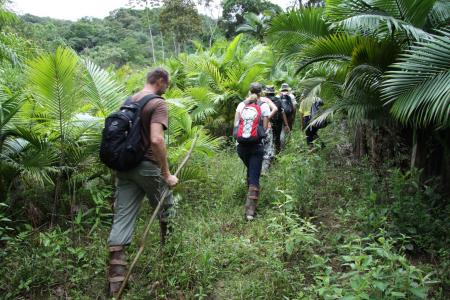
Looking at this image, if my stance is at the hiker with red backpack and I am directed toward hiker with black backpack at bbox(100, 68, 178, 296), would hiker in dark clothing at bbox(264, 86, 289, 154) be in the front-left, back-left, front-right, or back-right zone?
back-right

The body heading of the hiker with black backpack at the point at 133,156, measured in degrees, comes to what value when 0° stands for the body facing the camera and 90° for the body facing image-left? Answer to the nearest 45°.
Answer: approximately 225°

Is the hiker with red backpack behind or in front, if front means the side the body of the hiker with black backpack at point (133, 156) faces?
in front

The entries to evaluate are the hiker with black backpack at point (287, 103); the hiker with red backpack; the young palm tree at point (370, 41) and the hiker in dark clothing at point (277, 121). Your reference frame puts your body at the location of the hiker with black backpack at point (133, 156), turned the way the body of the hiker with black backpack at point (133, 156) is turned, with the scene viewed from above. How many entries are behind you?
0

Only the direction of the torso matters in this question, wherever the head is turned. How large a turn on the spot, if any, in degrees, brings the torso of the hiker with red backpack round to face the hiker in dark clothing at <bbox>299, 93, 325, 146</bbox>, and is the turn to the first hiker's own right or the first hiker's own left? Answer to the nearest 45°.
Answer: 0° — they already face them

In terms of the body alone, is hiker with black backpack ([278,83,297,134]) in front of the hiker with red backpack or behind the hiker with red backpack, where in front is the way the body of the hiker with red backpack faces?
in front

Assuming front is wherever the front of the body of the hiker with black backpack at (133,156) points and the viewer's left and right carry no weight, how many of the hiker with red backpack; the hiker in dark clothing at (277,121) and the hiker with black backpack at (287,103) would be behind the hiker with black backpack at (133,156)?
0

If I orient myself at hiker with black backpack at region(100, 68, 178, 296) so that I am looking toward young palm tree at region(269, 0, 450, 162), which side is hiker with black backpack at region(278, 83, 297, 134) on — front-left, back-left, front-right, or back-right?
front-left

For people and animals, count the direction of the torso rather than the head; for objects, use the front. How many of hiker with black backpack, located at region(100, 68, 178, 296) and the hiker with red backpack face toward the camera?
0

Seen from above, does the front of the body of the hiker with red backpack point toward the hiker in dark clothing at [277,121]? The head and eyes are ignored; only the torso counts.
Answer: yes

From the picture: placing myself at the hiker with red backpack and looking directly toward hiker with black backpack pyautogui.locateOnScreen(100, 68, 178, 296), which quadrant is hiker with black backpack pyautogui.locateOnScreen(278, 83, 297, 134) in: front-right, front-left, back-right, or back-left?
back-right

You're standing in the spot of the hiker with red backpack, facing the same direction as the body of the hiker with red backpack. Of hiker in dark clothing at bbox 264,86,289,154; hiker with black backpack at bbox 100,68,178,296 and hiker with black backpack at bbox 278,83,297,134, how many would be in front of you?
2

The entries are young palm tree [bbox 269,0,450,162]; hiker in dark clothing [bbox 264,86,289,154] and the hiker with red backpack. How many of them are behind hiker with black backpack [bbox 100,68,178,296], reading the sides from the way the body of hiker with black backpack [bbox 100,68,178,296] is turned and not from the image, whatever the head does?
0

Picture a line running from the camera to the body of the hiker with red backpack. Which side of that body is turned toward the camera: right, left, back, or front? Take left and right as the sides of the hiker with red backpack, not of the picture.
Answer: back
